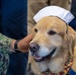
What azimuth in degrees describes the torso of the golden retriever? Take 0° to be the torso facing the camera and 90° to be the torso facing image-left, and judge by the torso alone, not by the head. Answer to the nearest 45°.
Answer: approximately 45°
